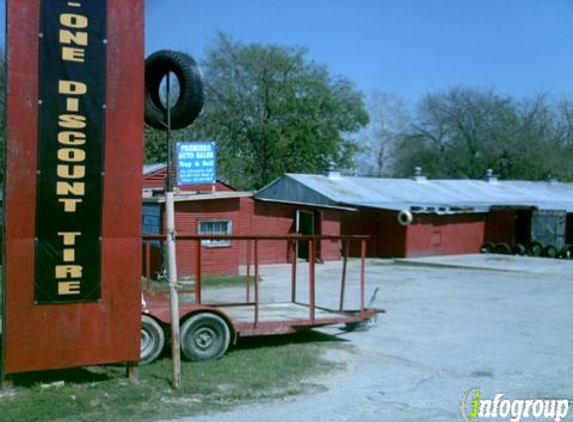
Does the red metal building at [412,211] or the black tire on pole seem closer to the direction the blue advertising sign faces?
the black tire on pole

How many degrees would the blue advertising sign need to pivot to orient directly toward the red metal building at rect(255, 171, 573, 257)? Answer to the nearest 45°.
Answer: approximately 135° to its left

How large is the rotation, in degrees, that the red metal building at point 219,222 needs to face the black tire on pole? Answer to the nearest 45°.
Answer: approximately 45° to its right

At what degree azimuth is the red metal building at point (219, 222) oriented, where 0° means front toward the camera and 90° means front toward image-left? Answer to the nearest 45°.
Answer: approximately 315°

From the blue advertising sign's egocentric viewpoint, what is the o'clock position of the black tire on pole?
The black tire on pole is roughly at 12 o'clock from the blue advertising sign.

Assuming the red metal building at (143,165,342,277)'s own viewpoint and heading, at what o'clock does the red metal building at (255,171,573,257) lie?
the red metal building at (255,171,573,257) is roughly at 9 o'clock from the red metal building at (143,165,342,277).

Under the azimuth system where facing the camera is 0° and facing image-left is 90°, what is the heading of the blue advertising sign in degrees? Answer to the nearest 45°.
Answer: approximately 0°
